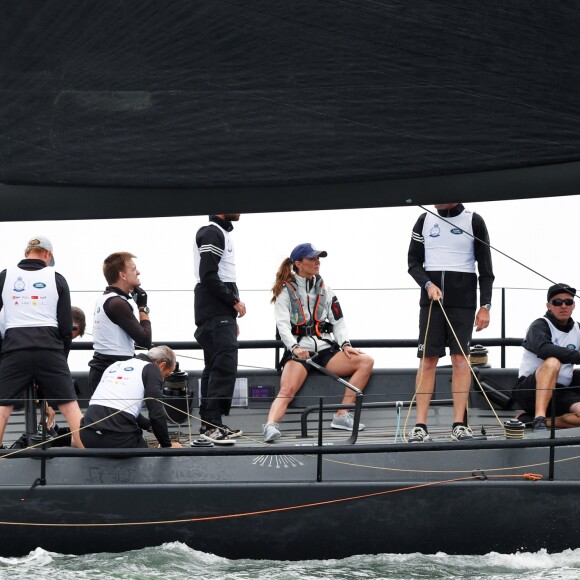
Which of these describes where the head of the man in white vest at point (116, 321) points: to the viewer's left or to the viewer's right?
to the viewer's right

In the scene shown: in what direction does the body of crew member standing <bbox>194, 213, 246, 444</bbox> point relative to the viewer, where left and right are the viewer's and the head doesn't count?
facing to the right of the viewer

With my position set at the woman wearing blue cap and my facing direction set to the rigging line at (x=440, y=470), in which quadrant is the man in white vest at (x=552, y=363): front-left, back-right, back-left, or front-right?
front-left

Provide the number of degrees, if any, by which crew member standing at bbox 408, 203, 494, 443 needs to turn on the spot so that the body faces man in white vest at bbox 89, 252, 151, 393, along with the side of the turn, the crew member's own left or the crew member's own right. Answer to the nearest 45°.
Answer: approximately 90° to the crew member's own right

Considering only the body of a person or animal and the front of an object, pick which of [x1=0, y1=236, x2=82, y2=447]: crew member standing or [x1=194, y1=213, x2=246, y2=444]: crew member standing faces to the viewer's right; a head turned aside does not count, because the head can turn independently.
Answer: [x1=194, y1=213, x2=246, y2=444]: crew member standing

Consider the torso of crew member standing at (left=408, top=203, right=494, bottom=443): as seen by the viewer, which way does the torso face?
toward the camera

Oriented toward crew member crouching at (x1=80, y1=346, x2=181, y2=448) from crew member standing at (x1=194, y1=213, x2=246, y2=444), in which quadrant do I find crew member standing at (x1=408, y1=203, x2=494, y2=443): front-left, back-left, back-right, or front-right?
back-left

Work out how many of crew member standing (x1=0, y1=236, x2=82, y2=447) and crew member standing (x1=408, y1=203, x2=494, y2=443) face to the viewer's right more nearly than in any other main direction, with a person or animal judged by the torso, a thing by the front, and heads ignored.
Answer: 0

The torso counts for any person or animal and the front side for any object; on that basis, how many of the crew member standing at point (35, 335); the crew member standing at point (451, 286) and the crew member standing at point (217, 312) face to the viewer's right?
1

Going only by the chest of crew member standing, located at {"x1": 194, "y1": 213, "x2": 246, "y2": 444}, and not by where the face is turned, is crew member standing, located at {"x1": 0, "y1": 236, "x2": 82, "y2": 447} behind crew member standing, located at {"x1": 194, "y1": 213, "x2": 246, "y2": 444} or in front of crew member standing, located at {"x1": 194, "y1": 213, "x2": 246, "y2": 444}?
behind
